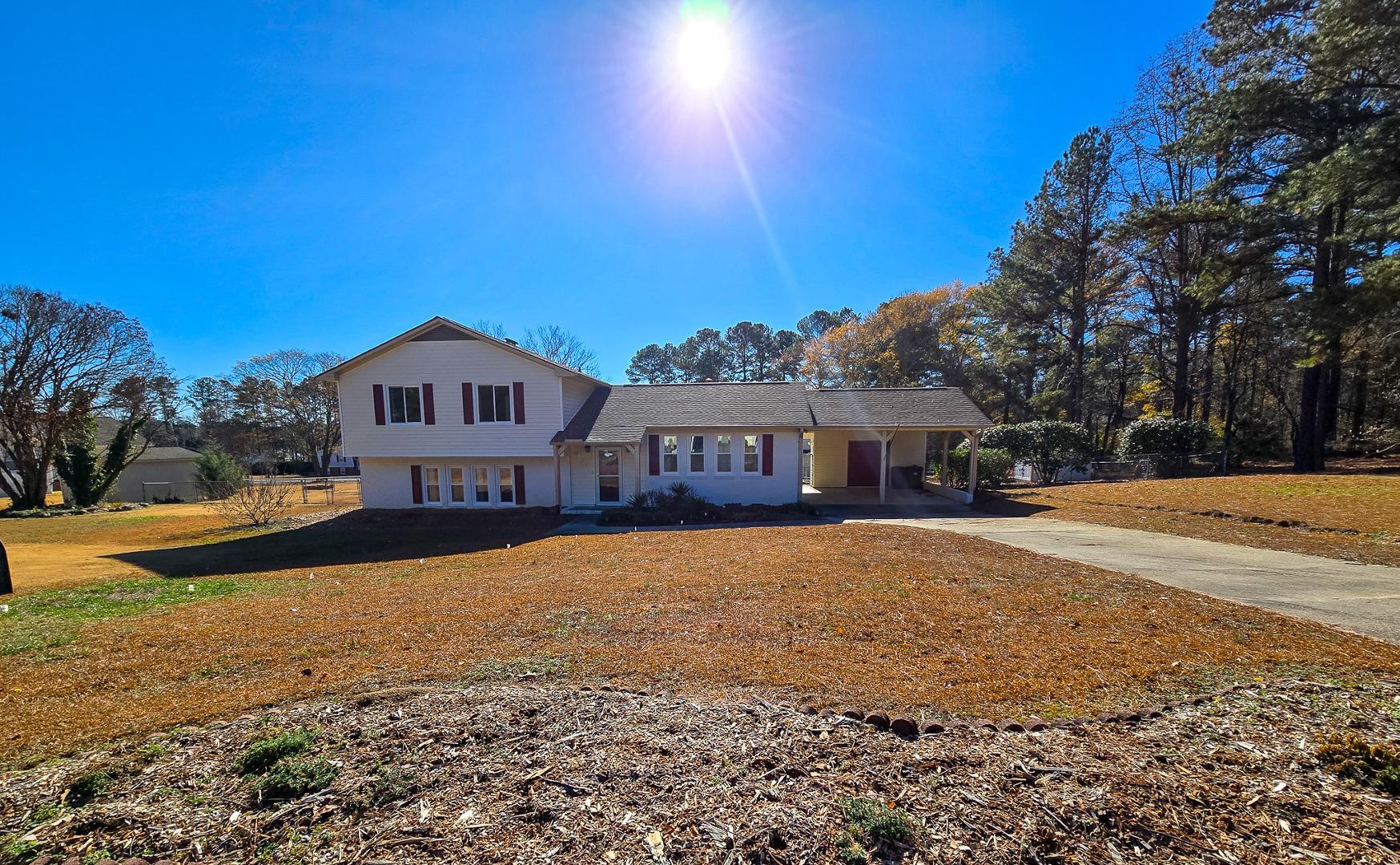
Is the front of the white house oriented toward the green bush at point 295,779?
yes

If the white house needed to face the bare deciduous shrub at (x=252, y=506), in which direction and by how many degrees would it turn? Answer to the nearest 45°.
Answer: approximately 90° to its right

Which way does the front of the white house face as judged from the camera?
facing the viewer

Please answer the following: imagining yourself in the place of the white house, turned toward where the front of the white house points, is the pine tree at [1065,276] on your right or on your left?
on your left

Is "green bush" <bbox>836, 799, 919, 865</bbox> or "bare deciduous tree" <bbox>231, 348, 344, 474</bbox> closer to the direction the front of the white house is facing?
the green bush

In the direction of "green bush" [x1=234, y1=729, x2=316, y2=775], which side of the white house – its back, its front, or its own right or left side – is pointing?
front
